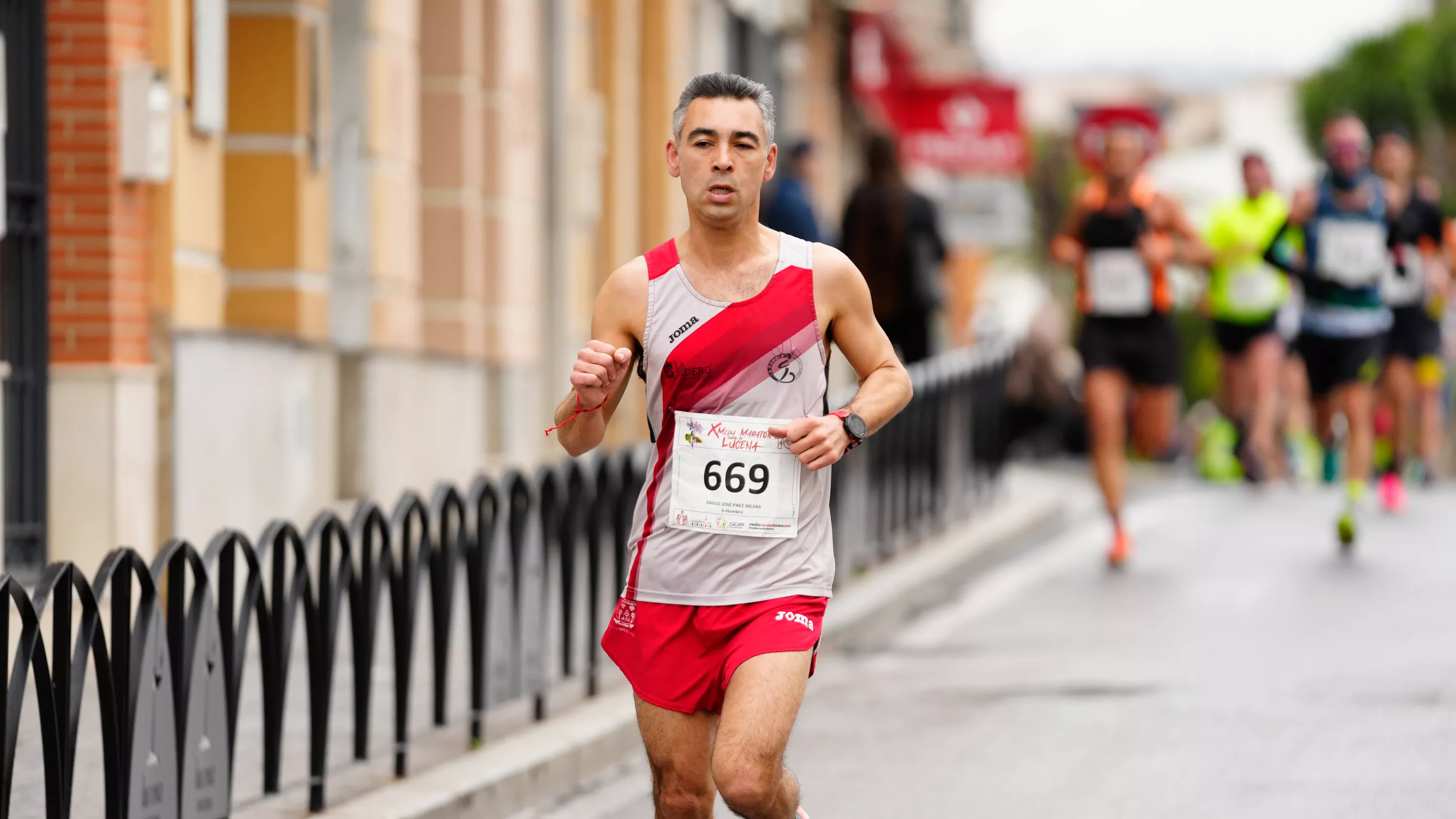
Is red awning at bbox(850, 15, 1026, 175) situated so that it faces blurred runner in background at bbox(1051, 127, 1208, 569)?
yes

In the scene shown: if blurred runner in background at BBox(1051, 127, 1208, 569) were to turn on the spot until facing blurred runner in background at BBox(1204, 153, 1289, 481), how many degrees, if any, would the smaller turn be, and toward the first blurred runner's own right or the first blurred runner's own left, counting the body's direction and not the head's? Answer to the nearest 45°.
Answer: approximately 180°

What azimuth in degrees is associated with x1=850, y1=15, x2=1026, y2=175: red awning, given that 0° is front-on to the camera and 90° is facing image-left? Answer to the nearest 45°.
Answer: approximately 0°

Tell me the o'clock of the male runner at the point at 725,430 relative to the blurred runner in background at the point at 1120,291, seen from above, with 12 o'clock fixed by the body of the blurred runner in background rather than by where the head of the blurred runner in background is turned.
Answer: The male runner is roughly at 12 o'clock from the blurred runner in background.

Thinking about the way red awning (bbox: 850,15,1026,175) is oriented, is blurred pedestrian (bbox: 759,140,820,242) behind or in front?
in front

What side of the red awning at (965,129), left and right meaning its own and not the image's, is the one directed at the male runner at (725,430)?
front

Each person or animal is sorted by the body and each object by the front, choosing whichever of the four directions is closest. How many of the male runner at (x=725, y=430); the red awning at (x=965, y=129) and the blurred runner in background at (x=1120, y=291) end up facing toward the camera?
3

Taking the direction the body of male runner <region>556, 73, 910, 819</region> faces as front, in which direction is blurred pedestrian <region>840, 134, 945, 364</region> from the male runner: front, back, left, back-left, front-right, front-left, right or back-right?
back

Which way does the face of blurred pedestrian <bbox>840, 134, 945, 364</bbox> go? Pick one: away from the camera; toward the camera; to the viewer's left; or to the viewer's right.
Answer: away from the camera

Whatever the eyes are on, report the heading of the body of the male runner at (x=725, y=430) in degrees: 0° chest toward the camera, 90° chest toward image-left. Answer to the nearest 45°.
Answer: approximately 0°
